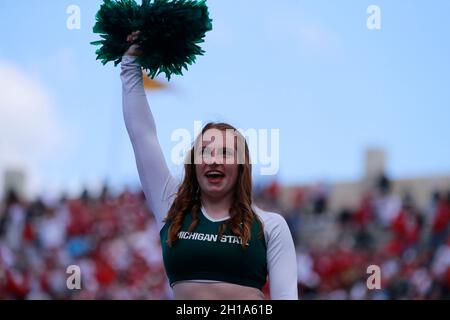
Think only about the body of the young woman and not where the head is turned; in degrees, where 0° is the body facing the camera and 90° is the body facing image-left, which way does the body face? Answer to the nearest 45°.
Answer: approximately 0°

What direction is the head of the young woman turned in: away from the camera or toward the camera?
toward the camera
